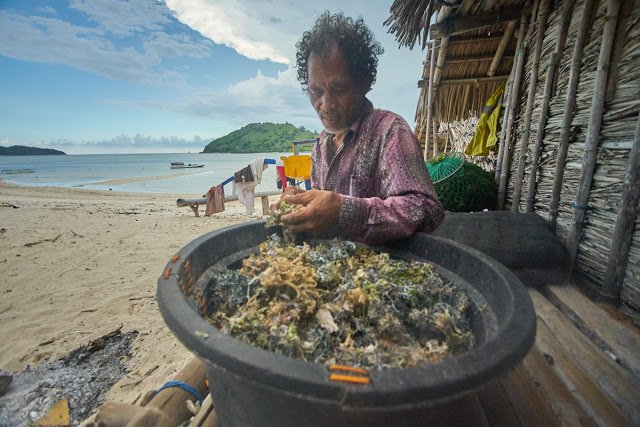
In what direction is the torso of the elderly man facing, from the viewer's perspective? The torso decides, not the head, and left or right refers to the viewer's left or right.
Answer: facing the viewer and to the left of the viewer

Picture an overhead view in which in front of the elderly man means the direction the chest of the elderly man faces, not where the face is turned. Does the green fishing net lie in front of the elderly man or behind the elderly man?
behind

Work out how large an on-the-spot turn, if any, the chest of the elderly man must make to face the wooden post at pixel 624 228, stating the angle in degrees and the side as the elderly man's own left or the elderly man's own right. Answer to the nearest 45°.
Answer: approximately 135° to the elderly man's own left

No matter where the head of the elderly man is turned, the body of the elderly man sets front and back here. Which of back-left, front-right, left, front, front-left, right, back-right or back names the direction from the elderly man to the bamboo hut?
back

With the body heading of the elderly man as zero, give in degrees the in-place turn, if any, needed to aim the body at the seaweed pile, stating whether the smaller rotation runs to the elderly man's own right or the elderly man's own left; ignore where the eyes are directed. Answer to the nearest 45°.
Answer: approximately 45° to the elderly man's own left

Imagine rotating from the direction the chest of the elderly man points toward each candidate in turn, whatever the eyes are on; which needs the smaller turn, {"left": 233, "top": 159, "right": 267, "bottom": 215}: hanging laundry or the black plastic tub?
the black plastic tub
